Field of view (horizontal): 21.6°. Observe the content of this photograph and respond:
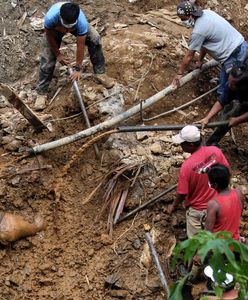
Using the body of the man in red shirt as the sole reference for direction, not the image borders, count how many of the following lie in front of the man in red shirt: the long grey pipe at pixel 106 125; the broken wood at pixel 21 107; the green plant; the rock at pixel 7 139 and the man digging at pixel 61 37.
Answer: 4

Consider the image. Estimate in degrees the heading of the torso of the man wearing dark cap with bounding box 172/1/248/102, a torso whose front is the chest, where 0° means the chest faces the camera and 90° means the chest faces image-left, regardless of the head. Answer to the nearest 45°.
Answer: approximately 90°

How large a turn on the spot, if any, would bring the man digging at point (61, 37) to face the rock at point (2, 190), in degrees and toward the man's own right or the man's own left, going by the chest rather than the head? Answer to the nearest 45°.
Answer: approximately 45° to the man's own right

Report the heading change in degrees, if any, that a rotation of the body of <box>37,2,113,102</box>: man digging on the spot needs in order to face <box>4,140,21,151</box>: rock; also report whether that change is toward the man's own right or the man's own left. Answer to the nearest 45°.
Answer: approximately 45° to the man's own right

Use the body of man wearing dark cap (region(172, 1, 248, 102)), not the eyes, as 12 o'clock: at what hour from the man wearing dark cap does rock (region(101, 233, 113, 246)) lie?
The rock is roughly at 10 o'clock from the man wearing dark cap.

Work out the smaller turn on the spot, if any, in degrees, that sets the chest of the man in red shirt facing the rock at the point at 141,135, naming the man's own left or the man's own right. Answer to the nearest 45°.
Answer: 0° — they already face it

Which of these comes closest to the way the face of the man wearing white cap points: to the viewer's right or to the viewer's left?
to the viewer's left

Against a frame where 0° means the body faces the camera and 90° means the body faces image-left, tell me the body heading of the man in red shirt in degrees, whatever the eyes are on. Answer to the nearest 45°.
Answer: approximately 135°

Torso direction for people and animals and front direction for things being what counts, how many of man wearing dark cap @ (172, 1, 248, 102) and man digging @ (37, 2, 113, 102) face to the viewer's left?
1

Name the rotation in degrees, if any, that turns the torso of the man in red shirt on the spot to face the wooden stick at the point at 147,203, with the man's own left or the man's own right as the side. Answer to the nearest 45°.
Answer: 0° — they already face it

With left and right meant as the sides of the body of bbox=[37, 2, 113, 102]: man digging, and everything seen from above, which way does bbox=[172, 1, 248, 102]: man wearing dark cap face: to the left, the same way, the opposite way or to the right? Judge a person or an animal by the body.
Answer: to the right

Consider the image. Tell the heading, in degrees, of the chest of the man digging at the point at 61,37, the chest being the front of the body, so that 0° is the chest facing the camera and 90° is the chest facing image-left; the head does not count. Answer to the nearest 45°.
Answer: approximately 0°

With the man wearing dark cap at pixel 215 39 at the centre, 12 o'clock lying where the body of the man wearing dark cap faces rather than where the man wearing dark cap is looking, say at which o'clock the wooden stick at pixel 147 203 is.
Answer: The wooden stick is roughly at 10 o'clock from the man wearing dark cap.
